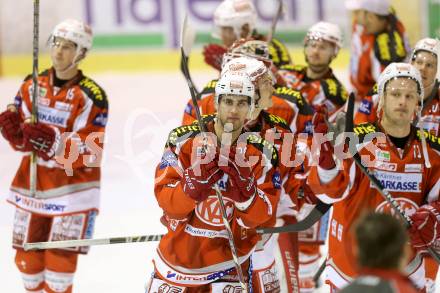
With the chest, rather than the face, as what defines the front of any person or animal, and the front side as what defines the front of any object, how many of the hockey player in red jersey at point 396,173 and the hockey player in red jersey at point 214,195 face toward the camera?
2

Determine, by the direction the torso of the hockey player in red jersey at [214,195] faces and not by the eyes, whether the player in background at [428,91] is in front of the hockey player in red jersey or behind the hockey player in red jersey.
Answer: behind

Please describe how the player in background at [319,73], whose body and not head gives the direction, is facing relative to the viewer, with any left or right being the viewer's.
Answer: facing the viewer and to the left of the viewer

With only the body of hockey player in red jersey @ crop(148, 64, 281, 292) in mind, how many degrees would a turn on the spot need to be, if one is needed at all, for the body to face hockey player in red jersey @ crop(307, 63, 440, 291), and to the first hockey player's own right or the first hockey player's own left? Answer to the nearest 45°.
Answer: approximately 90° to the first hockey player's own left

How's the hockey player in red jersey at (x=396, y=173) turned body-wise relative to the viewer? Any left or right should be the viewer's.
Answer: facing the viewer

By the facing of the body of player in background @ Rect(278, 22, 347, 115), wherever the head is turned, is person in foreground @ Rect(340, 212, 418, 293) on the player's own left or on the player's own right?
on the player's own left

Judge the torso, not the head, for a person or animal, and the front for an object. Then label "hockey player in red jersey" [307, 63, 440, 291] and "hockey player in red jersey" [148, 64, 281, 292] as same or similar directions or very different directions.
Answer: same or similar directions

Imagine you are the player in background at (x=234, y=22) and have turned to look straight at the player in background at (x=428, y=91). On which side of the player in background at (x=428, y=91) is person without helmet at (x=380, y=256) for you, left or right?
right

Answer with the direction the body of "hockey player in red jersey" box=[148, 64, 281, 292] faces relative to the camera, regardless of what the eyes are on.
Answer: toward the camera

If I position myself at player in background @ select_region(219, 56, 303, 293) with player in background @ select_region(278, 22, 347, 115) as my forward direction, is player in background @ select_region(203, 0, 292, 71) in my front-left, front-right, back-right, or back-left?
front-left

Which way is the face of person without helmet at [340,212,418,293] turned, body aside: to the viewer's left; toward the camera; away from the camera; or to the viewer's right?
away from the camera

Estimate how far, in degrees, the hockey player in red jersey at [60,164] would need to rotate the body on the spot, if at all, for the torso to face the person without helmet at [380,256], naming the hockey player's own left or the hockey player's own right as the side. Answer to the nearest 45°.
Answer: approximately 45° to the hockey player's own left
